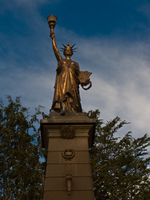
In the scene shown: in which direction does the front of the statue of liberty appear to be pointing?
toward the camera

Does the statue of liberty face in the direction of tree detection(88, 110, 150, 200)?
no

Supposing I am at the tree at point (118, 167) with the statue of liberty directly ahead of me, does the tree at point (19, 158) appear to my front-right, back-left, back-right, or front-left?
front-right

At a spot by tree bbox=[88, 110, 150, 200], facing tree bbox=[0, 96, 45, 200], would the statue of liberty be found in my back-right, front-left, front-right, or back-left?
front-left

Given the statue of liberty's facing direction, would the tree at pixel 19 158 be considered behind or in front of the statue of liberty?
behind
